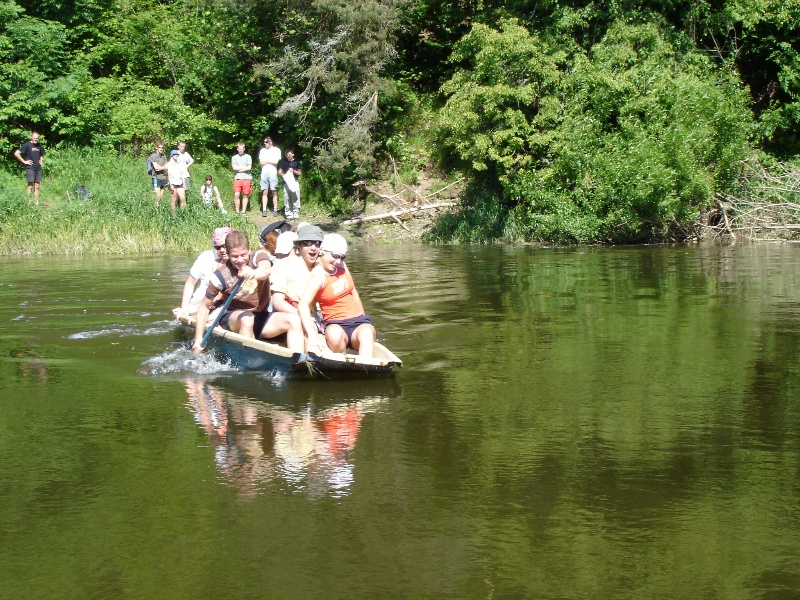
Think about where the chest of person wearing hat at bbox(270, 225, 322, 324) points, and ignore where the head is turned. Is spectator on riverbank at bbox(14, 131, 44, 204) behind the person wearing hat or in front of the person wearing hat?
behind

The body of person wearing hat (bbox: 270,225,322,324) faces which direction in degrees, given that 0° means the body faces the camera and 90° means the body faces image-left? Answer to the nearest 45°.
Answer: approximately 315°

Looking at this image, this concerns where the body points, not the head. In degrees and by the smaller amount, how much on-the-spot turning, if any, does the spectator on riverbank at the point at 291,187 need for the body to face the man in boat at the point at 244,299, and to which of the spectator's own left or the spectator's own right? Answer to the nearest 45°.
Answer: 0° — they already face them

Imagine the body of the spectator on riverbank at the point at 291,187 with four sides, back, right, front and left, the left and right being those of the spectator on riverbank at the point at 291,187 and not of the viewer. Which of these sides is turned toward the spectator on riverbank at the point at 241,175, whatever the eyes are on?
right

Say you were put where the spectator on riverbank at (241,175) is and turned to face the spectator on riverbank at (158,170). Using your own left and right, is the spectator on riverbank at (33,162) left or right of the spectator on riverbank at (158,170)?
left

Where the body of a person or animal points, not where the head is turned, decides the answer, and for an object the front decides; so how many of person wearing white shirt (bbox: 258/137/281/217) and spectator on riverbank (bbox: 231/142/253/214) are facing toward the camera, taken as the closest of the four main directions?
2
